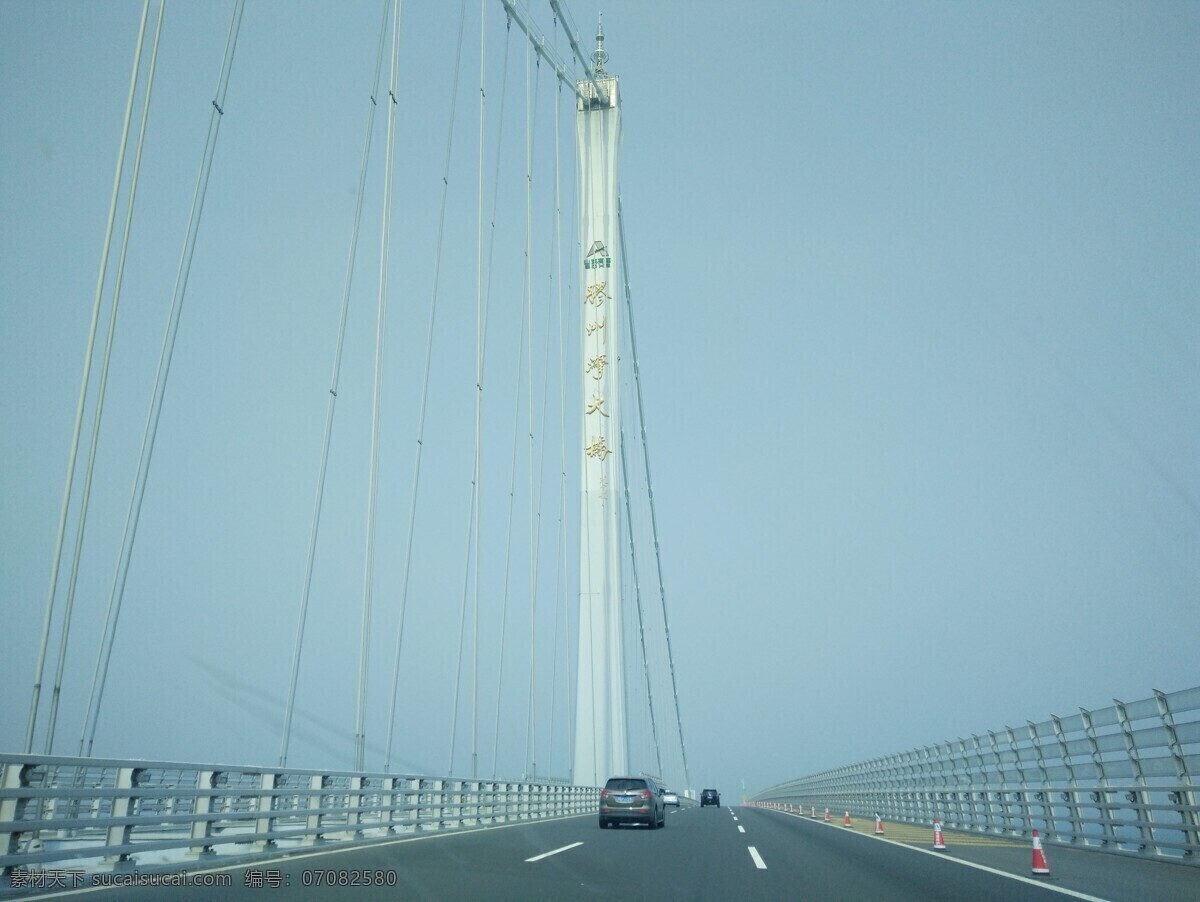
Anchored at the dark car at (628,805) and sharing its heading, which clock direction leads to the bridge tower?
The bridge tower is roughly at 12 o'clock from the dark car.

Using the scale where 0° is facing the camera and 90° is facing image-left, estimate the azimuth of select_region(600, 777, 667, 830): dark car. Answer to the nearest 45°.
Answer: approximately 180°

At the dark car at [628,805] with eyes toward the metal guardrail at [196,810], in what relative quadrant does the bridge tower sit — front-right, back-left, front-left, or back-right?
back-right

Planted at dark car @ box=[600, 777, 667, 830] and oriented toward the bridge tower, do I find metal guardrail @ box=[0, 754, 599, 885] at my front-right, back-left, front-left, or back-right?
back-left

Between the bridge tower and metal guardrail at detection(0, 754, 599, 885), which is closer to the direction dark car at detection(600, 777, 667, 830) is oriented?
the bridge tower

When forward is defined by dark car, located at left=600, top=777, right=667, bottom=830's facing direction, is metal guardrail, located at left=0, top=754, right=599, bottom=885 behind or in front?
behind
